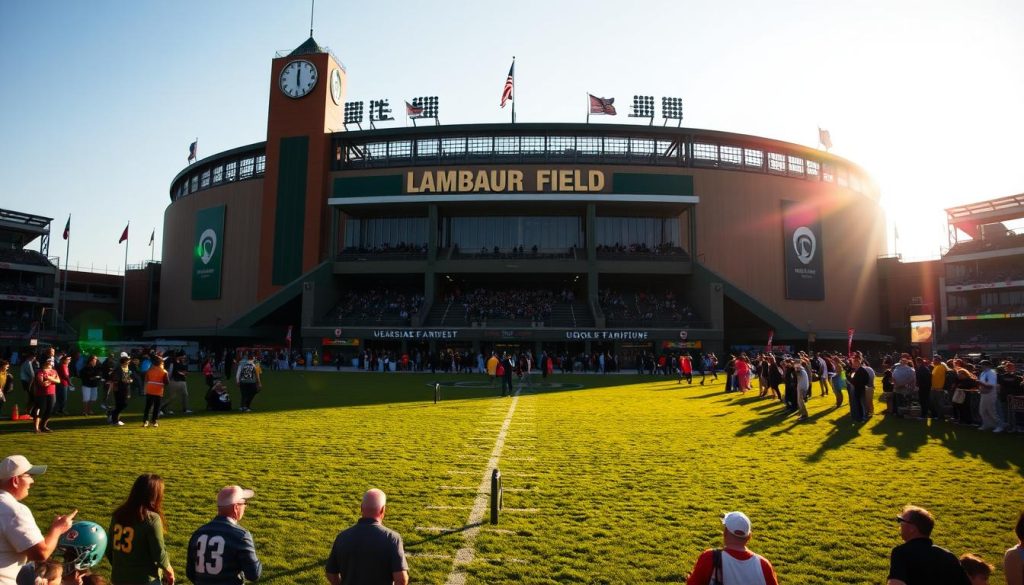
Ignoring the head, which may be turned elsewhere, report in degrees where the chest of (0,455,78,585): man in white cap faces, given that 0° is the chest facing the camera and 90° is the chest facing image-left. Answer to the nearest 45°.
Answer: approximately 270°

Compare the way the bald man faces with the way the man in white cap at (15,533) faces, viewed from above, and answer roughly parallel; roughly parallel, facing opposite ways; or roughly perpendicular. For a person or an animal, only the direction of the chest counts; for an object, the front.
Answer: roughly perpendicular

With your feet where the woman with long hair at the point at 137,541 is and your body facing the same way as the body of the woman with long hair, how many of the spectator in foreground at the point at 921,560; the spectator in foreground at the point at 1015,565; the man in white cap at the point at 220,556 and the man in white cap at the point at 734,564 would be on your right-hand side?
4

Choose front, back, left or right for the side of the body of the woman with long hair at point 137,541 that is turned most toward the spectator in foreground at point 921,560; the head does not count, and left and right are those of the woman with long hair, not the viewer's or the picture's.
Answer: right

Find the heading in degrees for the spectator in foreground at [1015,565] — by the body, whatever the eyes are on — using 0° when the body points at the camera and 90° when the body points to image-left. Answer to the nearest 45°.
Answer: approximately 180°

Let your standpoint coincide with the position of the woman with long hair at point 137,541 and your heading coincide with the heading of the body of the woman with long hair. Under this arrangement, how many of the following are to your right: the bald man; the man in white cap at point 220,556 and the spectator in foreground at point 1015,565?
3

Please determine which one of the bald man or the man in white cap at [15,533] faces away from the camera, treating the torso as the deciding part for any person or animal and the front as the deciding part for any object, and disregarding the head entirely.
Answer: the bald man

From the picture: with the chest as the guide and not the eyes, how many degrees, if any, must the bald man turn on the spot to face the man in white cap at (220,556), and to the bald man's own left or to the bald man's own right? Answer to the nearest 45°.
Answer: approximately 90° to the bald man's own left

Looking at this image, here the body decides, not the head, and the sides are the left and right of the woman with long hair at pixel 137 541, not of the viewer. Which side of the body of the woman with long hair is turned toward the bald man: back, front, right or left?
right

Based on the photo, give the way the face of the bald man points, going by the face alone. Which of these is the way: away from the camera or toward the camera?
away from the camera

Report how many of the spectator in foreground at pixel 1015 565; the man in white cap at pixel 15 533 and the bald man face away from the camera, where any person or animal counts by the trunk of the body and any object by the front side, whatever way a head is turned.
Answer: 2

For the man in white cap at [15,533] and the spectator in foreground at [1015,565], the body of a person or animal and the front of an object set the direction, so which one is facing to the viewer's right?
the man in white cap

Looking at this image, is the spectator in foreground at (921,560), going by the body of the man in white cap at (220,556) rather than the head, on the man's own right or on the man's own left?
on the man's own right

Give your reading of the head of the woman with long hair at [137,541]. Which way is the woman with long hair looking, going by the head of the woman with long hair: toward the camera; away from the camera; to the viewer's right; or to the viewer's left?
away from the camera

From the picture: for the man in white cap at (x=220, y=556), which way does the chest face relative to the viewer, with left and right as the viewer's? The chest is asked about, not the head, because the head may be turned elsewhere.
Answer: facing away from the viewer and to the right of the viewer

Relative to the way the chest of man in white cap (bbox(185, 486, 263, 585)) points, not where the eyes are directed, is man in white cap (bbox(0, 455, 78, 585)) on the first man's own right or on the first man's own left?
on the first man's own left
